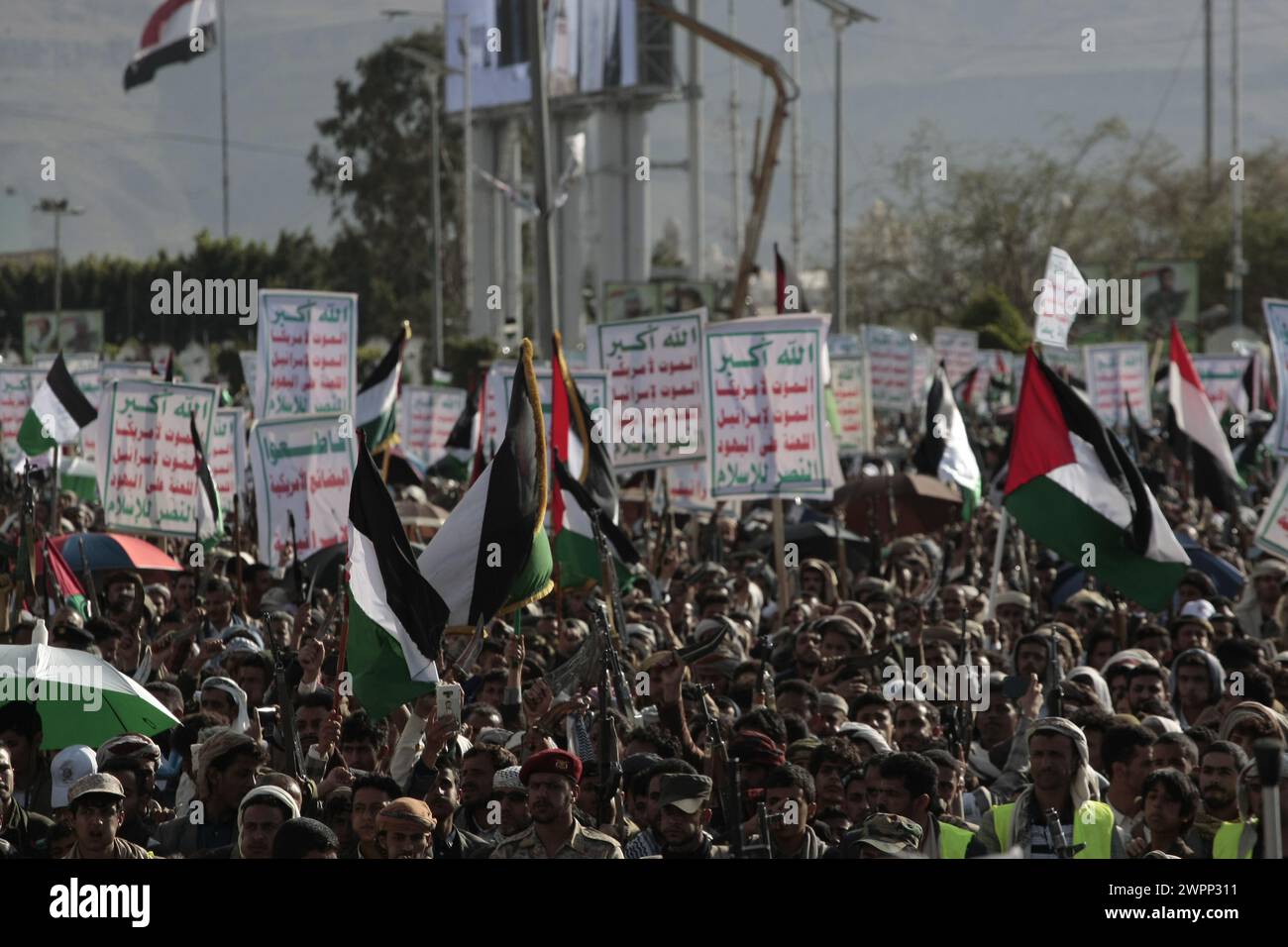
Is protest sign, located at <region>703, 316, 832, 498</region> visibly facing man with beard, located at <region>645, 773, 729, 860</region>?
yes

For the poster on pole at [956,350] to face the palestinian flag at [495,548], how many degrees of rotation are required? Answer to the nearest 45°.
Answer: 0° — it already faces it

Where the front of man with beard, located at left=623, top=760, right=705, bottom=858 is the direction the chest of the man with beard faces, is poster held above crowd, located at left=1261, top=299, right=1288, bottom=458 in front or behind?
behind

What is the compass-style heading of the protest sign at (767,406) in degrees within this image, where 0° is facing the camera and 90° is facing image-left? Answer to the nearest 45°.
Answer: approximately 0°

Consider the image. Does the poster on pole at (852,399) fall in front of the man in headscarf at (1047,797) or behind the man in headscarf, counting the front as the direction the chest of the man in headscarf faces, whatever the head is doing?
behind

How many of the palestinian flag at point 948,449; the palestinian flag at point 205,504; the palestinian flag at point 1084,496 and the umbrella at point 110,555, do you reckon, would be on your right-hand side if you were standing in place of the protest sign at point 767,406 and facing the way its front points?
2

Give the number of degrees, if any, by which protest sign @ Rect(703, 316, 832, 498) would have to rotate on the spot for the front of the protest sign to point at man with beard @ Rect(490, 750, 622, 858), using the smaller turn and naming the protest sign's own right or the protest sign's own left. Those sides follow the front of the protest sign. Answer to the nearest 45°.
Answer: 0° — it already faces them

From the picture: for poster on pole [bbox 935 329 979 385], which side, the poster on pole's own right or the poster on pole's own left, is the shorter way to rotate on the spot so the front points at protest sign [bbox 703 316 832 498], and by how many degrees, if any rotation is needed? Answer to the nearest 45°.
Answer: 0° — it already faces it

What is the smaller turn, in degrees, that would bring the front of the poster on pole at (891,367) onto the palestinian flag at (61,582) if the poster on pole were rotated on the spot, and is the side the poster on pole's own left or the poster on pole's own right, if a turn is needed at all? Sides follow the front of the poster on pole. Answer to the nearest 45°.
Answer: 0° — it already faces it
